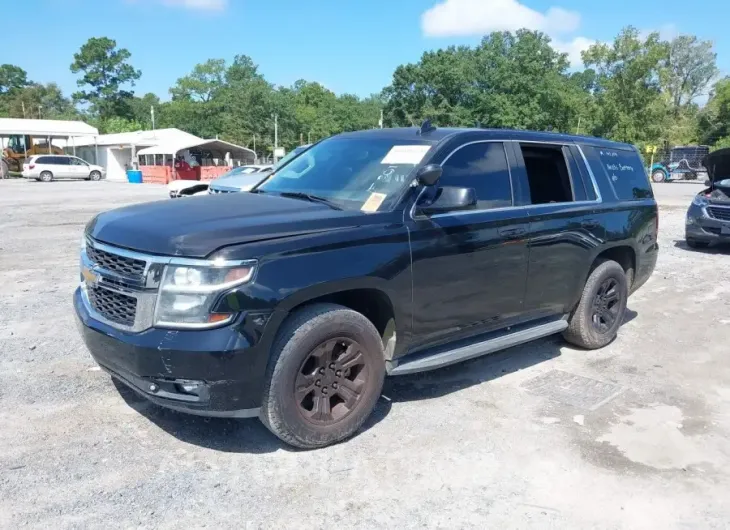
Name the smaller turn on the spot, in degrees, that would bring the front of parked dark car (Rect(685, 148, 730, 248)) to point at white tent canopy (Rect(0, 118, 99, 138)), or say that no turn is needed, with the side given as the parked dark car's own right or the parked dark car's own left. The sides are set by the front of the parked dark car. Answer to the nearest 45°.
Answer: approximately 90° to the parked dark car's own right

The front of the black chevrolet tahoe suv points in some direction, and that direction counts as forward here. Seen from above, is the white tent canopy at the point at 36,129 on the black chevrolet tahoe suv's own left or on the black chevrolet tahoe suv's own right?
on the black chevrolet tahoe suv's own right

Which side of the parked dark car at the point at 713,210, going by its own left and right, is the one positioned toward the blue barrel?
right

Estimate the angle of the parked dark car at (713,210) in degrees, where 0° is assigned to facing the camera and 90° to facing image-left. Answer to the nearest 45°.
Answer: approximately 0°

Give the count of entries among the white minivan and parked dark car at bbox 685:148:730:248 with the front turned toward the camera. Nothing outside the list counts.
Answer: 1

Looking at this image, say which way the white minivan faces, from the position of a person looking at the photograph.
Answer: facing to the right of the viewer

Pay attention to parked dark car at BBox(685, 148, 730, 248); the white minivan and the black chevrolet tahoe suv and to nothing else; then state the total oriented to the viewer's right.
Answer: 1

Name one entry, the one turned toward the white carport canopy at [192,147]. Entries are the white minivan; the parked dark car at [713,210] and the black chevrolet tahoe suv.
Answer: the white minivan

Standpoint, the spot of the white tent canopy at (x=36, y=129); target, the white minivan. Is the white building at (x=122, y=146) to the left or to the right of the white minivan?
left
